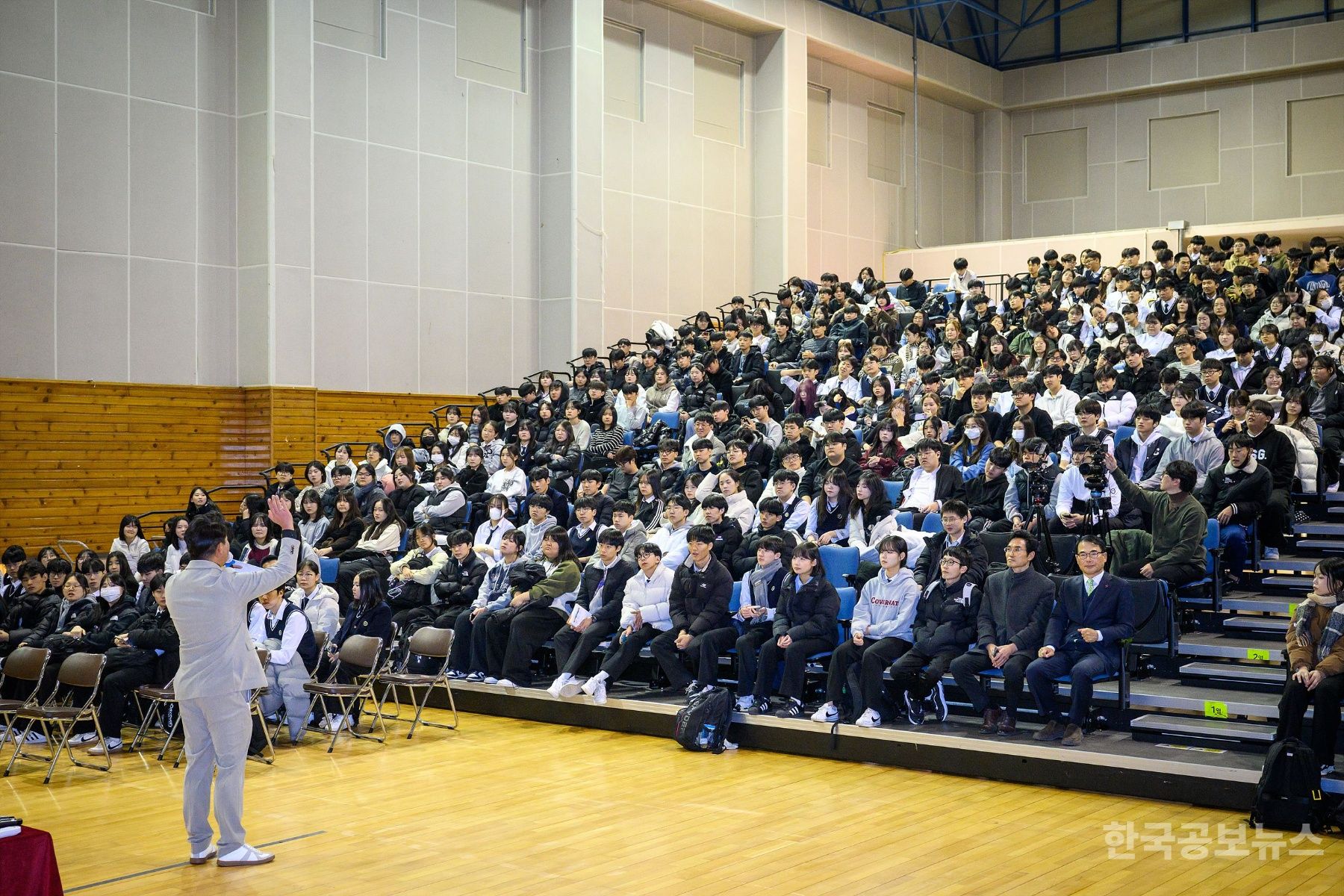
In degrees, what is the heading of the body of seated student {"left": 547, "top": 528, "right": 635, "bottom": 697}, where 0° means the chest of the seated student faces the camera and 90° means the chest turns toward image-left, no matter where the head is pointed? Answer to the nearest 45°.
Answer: approximately 45°

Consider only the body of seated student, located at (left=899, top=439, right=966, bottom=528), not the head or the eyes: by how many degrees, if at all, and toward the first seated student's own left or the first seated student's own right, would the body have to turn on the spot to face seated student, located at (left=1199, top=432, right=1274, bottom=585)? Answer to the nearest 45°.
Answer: approximately 135° to the first seated student's own left

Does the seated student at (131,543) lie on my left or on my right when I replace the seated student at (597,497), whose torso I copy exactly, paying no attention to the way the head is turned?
on my right

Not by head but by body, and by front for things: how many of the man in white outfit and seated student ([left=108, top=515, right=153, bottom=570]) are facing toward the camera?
1

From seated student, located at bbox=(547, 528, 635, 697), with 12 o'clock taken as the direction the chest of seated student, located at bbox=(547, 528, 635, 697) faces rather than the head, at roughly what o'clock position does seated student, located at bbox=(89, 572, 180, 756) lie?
seated student, located at bbox=(89, 572, 180, 756) is roughly at 1 o'clock from seated student, located at bbox=(547, 528, 635, 697).

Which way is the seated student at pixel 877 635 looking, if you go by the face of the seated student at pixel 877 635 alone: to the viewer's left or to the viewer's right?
to the viewer's left

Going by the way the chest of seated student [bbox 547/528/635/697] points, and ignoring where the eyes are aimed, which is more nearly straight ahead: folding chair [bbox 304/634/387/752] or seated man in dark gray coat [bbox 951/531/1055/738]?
the folding chair

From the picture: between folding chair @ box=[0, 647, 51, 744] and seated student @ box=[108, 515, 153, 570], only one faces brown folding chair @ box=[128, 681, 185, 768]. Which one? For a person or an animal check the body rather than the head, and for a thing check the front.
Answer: the seated student
